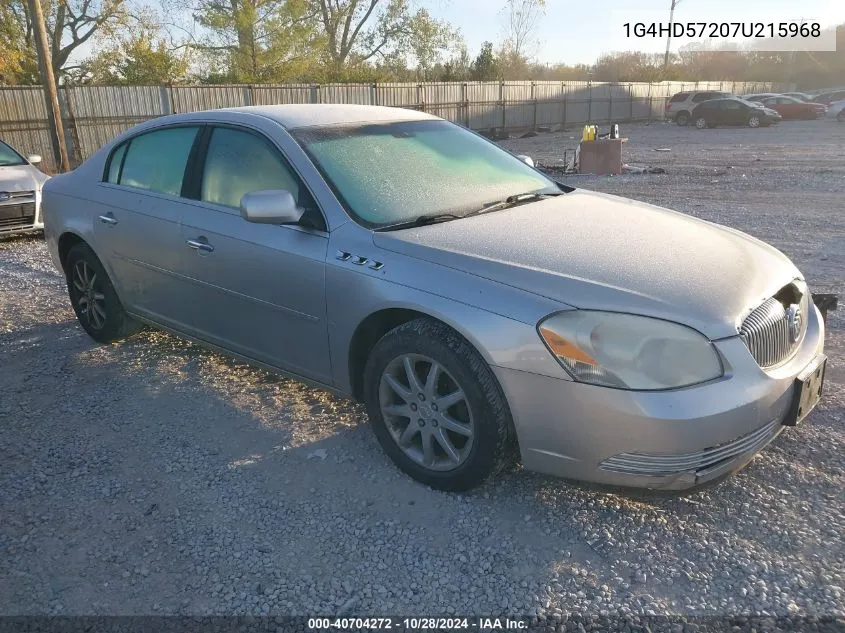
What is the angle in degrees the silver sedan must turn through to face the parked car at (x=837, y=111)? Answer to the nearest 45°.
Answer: approximately 90° to its left

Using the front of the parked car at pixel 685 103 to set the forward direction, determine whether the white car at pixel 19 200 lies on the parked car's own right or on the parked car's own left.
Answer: on the parked car's own right

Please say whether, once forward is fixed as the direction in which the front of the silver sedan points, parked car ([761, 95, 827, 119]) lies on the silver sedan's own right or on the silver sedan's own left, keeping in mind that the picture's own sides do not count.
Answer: on the silver sedan's own left

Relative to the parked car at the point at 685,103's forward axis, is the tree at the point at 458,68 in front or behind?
behind

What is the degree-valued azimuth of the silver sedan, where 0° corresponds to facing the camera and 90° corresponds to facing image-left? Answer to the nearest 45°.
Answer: approximately 315°

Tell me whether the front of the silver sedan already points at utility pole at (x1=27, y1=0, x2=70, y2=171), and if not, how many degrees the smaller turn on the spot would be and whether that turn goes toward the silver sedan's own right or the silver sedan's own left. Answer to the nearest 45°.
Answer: approximately 180°

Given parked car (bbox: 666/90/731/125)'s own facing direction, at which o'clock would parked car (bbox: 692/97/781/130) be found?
parked car (bbox: 692/97/781/130) is roughly at 2 o'clock from parked car (bbox: 666/90/731/125).

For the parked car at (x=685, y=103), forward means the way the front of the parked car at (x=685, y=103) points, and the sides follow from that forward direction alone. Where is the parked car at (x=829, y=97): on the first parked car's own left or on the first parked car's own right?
on the first parked car's own left

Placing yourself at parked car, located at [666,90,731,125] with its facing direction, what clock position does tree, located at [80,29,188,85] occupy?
The tree is roughly at 5 o'clock from the parked car.

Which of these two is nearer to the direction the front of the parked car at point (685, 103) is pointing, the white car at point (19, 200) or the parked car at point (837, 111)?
the parked car

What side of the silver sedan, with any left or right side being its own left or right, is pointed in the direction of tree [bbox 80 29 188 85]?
back

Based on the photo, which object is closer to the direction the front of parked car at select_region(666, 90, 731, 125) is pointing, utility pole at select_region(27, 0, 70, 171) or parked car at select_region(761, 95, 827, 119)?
the parked car

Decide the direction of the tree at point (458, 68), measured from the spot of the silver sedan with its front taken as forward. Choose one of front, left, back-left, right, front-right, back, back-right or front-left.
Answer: back-left

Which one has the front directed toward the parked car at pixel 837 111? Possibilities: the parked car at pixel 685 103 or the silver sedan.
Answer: the parked car at pixel 685 103

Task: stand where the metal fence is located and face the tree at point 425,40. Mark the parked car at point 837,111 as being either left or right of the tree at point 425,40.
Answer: right

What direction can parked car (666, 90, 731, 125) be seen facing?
to the viewer's right

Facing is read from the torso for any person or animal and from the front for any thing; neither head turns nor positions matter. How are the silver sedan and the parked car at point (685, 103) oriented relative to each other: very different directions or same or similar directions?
same or similar directions

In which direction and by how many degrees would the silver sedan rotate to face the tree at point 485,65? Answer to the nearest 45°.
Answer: approximately 135° to its left
